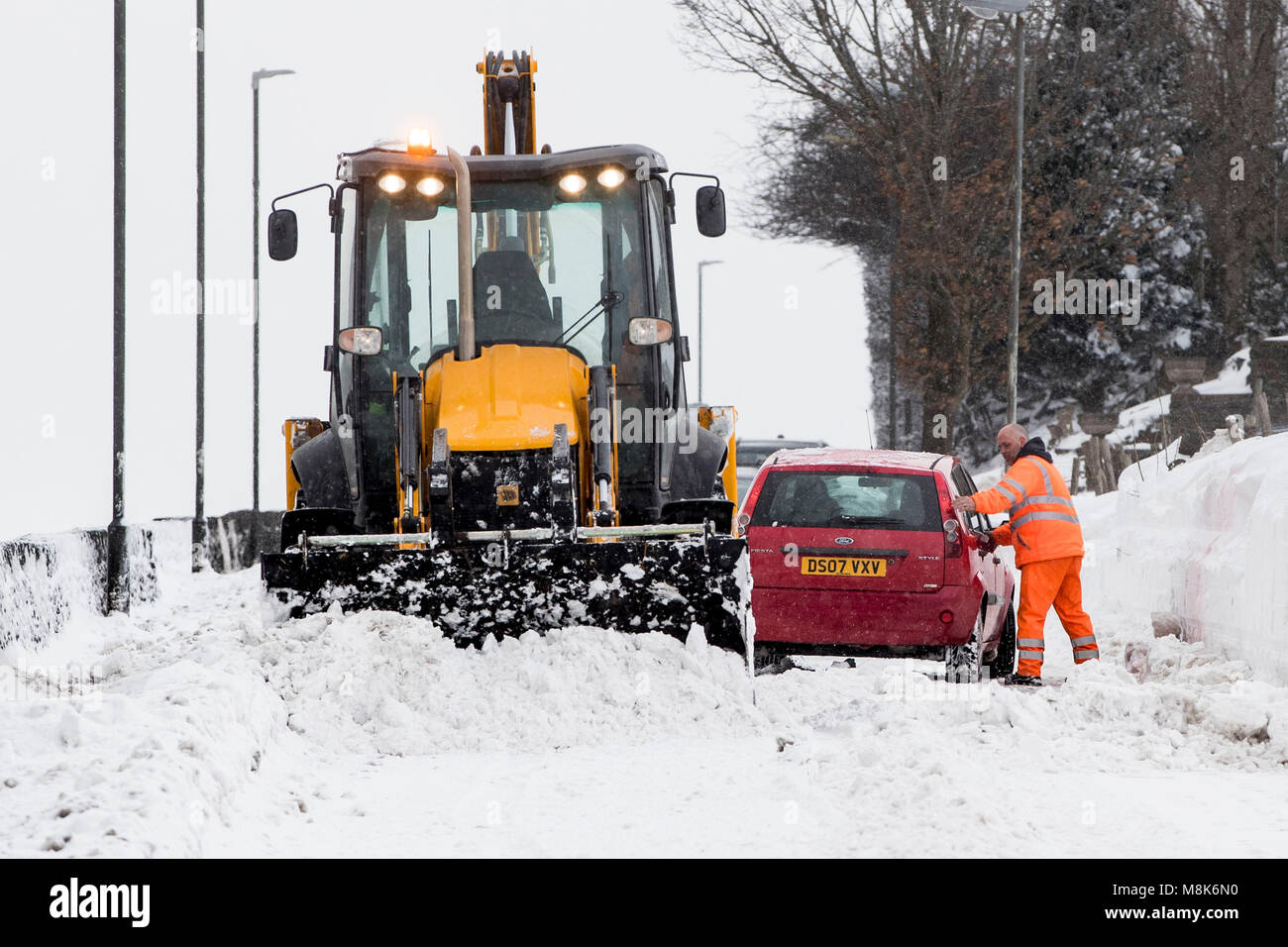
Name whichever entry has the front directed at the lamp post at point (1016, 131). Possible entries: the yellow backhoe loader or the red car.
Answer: the red car

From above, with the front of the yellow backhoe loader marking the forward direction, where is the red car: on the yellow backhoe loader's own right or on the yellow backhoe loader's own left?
on the yellow backhoe loader's own left

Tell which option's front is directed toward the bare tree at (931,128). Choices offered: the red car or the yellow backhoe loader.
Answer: the red car

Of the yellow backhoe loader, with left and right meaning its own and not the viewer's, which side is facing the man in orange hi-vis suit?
left

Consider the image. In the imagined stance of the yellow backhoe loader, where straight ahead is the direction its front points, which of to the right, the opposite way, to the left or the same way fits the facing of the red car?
the opposite way

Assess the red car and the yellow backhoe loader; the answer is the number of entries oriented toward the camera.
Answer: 1

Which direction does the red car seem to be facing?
away from the camera

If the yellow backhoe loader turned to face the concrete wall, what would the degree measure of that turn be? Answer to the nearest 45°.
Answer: approximately 135° to its right

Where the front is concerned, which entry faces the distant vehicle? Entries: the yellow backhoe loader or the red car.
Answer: the red car

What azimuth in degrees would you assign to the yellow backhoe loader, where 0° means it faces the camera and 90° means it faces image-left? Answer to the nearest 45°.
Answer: approximately 0°

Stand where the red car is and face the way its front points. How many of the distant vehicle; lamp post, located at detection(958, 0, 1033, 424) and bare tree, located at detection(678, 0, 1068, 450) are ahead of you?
3
